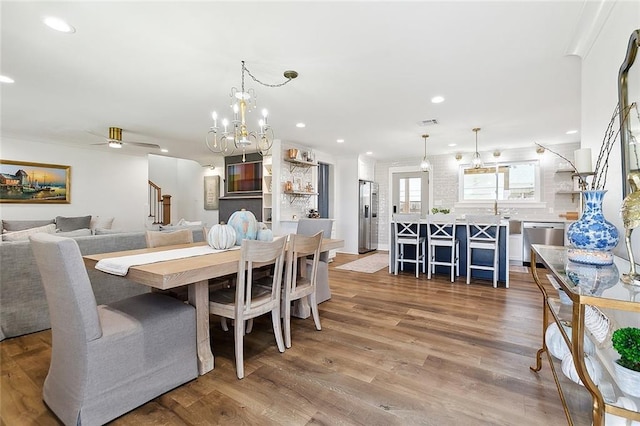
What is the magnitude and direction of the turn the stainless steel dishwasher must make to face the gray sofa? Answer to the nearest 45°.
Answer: approximately 45° to its right

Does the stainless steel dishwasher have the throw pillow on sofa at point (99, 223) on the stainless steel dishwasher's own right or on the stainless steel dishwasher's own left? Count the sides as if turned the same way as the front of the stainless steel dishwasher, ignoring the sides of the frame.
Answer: on the stainless steel dishwasher's own right

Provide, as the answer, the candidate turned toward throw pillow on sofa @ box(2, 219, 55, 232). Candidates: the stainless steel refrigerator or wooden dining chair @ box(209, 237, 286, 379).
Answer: the wooden dining chair

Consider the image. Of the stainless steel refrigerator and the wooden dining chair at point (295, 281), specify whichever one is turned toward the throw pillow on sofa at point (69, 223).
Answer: the wooden dining chair

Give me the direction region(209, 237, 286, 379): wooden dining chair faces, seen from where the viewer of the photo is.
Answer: facing away from the viewer and to the left of the viewer

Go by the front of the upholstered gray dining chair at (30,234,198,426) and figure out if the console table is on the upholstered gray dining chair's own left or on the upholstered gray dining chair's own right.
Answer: on the upholstered gray dining chair's own right

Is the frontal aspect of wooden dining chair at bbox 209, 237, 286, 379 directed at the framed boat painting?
yes

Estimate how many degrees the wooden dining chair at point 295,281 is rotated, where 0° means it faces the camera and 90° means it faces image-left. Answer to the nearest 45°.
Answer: approximately 135°

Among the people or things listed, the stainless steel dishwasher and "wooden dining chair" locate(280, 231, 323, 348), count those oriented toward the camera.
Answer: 1

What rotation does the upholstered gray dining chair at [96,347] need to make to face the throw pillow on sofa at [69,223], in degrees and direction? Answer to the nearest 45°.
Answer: approximately 45° to its left

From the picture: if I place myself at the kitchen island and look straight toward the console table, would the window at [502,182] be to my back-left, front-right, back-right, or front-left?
back-left

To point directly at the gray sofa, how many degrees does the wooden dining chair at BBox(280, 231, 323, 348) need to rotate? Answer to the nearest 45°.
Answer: approximately 45° to its left

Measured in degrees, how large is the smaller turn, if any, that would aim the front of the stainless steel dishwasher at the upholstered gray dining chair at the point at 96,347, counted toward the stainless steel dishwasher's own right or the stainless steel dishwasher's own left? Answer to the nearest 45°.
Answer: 0° — it already faces it
